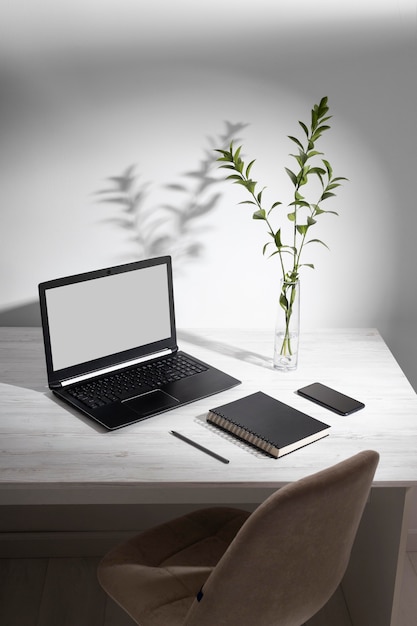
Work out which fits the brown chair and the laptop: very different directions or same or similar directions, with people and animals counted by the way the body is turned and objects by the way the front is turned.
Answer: very different directions

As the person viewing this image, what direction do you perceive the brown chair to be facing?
facing away from the viewer and to the left of the viewer

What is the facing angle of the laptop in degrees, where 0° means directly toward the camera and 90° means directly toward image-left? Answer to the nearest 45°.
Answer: approximately 315°

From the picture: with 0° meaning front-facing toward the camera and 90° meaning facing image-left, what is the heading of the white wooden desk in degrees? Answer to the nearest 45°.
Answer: approximately 0°

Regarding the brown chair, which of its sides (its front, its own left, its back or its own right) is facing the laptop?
front

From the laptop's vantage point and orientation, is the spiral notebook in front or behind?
in front
